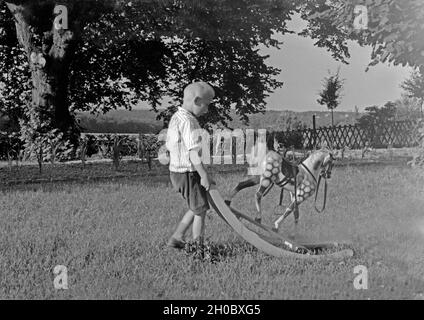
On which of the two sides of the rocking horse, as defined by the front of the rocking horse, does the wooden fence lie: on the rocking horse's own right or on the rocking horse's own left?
on the rocking horse's own left

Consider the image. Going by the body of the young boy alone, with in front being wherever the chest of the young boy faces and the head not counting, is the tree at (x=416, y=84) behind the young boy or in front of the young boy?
in front

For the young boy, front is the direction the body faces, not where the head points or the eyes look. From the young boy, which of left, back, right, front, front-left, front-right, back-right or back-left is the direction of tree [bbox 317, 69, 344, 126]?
front-left

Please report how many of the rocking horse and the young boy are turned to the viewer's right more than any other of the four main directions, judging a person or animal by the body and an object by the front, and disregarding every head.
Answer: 2

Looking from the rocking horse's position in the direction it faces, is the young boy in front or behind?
behind

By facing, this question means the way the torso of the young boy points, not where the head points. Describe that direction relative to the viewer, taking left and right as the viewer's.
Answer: facing to the right of the viewer

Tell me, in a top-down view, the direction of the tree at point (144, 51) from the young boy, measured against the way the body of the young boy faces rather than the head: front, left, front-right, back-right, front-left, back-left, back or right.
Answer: left

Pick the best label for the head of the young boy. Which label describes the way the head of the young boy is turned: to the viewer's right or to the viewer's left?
to the viewer's right

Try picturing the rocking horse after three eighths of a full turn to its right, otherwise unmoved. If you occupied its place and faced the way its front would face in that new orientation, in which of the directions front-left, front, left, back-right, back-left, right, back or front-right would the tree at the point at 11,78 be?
right

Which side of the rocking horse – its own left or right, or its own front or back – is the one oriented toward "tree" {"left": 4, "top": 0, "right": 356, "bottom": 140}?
left

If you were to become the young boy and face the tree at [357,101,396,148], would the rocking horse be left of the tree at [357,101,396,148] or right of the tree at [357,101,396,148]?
right

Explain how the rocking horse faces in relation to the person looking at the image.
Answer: facing to the right of the viewer
